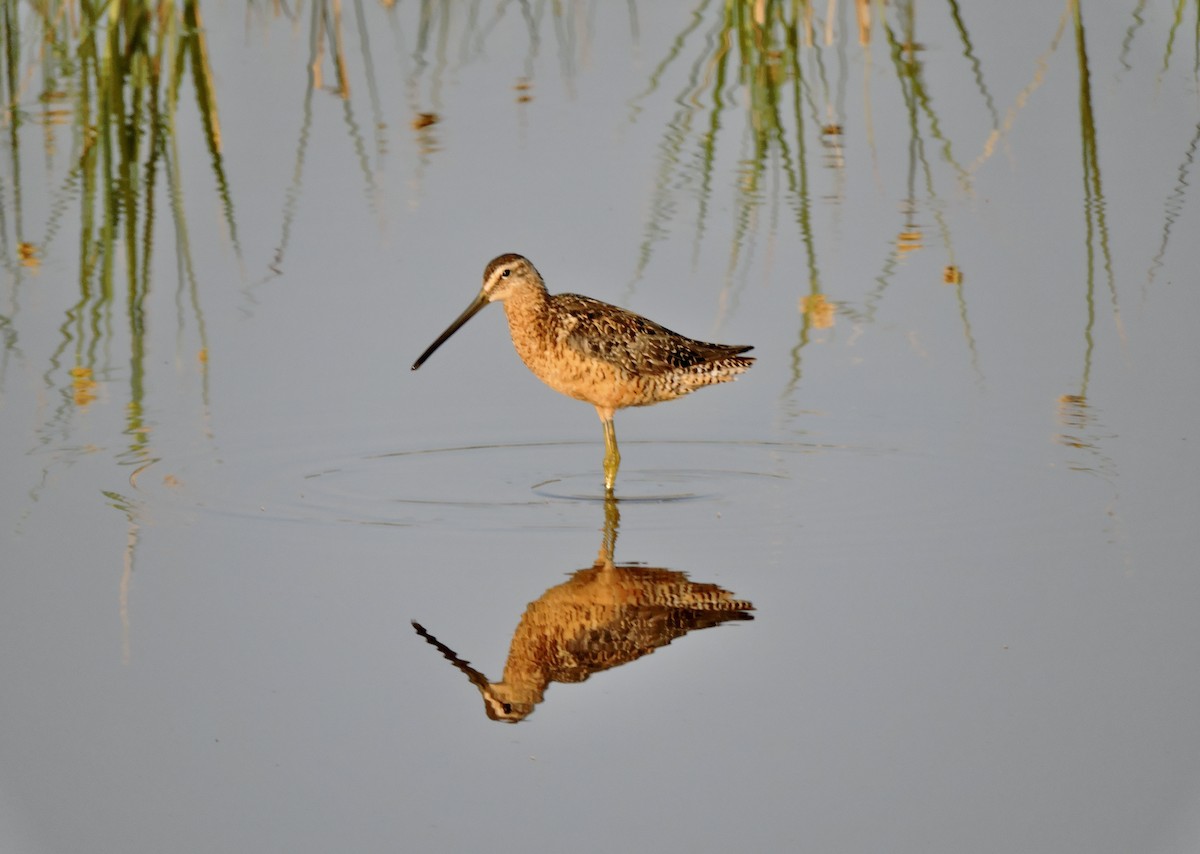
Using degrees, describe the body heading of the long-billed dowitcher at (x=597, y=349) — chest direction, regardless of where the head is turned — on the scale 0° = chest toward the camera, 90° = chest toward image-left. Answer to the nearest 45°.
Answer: approximately 90°
